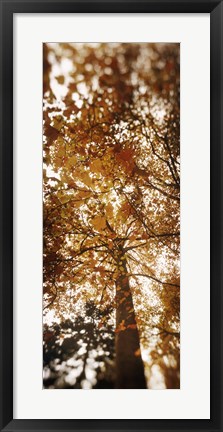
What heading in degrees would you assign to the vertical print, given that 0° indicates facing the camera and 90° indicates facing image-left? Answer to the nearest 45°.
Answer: approximately 0°
